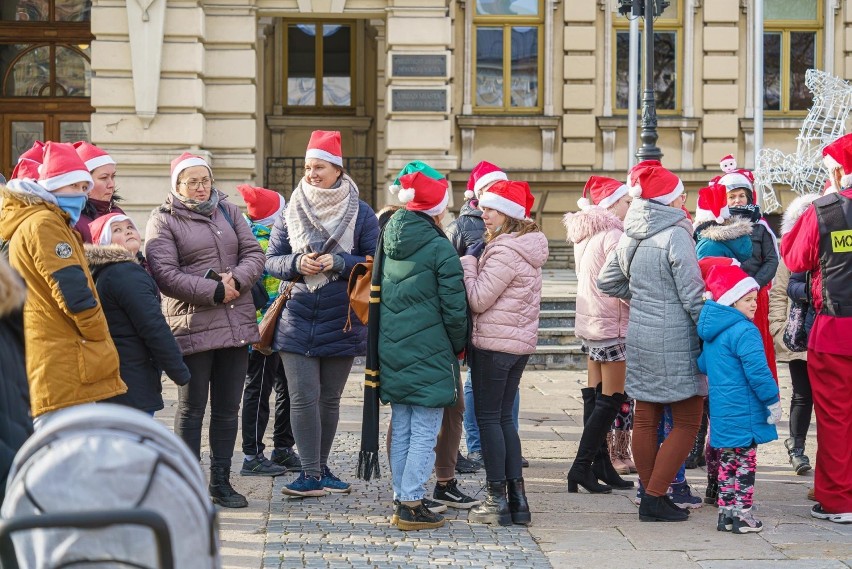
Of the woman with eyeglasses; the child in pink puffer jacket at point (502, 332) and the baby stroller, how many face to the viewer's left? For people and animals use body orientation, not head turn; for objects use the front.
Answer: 1

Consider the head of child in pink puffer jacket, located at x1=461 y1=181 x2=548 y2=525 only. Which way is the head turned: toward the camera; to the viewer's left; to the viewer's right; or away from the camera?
to the viewer's left

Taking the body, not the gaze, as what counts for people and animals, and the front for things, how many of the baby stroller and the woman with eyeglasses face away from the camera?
1

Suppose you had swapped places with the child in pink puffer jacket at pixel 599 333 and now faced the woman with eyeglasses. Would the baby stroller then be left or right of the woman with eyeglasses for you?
left

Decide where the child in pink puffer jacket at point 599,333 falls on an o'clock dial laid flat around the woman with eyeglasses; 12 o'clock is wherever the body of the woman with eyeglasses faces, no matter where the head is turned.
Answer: The child in pink puffer jacket is roughly at 10 o'clock from the woman with eyeglasses.

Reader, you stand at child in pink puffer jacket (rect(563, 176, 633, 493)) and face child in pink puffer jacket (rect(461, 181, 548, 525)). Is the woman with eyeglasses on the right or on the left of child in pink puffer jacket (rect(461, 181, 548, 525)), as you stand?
right

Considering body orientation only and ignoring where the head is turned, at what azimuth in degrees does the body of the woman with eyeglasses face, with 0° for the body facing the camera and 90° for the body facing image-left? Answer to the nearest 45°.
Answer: approximately 315°

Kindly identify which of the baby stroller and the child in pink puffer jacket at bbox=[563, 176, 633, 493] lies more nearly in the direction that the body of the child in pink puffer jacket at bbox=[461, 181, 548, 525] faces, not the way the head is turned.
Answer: the baby stroller

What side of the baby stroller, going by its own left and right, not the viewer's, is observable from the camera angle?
back

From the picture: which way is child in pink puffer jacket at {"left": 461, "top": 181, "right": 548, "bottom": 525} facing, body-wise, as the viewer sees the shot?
to the viewer's left

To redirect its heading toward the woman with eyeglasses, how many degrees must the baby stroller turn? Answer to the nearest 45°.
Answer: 0° — it already faces them

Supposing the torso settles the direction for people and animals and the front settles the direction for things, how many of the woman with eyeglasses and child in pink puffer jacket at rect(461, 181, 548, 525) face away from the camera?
0

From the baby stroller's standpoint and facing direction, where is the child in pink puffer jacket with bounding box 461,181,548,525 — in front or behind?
in front

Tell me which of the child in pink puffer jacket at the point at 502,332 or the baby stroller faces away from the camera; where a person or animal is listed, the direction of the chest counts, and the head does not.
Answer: the baby stroller

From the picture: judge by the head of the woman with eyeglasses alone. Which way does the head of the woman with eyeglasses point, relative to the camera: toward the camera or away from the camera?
toward the camera
